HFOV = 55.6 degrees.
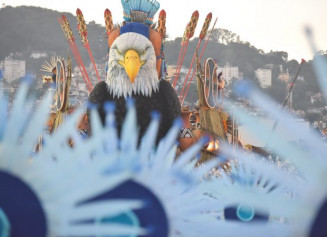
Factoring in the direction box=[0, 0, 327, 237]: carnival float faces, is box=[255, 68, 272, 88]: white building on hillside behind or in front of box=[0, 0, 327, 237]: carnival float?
behind

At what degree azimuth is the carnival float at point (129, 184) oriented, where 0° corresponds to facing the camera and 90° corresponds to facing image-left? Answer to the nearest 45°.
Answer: approximately 0°
